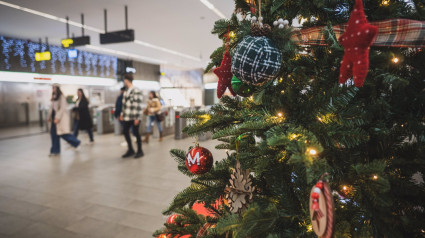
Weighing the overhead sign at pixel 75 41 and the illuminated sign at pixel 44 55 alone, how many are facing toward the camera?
2

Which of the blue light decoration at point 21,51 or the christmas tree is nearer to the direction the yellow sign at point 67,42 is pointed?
the christmas tree

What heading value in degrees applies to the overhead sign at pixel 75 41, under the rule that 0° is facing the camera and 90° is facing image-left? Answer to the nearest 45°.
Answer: approximately 0°

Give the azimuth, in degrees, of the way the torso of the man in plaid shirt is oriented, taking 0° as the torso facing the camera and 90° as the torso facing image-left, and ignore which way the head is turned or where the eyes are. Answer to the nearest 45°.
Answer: approximately 45°

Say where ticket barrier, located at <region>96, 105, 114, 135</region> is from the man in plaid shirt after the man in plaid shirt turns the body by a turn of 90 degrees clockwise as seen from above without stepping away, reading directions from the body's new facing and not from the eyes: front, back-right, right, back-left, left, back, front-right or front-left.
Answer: front-right

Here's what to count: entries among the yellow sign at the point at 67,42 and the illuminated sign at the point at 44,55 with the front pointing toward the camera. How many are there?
2

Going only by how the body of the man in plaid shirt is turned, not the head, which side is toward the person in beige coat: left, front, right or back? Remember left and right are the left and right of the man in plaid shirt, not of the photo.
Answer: right
